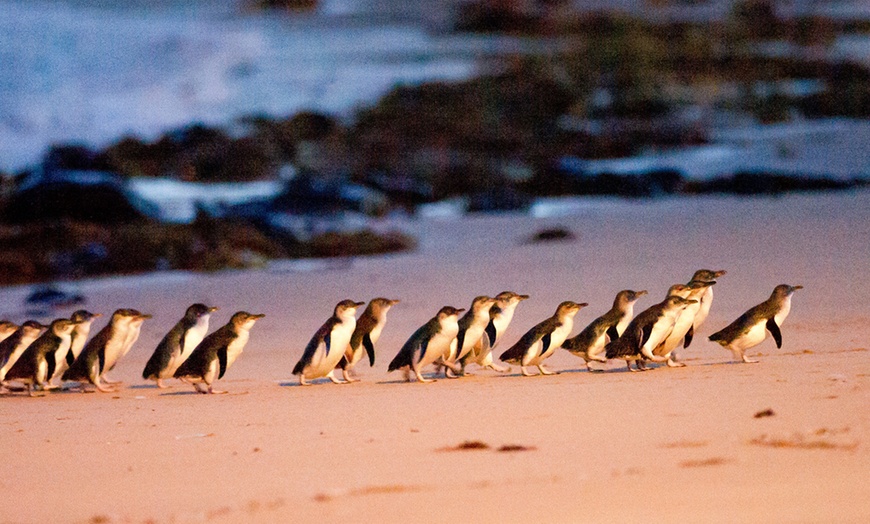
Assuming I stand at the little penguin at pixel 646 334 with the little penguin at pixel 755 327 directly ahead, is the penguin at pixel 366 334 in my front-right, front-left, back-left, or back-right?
back-left

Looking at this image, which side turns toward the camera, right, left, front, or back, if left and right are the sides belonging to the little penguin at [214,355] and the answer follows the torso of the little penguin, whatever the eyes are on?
right

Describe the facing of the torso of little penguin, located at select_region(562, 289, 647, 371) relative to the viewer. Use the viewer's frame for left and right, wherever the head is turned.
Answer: facing to the right of the viewer

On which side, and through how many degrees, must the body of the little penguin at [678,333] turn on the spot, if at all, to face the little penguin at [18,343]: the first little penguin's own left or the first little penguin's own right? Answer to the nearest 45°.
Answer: approximately 180°

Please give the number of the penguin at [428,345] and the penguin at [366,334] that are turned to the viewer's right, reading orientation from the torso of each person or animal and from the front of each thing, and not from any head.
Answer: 2

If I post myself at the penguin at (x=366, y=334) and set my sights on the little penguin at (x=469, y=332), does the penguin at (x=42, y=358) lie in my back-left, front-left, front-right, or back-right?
back-right

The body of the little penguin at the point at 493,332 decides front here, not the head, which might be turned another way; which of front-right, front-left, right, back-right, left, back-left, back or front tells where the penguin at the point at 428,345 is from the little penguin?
back-right

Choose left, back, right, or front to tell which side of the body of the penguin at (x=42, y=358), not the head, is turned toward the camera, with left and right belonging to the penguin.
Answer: right

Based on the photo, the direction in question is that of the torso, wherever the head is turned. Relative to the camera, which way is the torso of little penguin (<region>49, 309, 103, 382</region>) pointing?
to the viewer's right

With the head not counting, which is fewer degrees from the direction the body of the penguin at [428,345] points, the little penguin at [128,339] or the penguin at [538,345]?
the penguin

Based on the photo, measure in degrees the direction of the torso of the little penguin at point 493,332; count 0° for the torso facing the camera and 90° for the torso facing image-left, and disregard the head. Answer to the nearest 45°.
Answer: approximately 270°

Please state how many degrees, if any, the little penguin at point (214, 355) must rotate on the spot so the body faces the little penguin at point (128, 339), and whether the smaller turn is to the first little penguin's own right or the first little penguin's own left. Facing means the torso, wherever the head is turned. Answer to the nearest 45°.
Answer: approximately 135° to the first little penguin's own left

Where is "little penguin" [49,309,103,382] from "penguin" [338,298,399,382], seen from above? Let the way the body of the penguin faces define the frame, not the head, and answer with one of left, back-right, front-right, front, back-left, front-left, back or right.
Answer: back

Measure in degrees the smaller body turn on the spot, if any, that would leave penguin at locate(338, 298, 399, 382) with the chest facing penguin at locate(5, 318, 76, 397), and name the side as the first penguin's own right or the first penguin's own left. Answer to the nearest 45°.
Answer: approximately 180°

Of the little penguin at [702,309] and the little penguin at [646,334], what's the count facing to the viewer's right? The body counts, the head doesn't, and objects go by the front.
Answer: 2

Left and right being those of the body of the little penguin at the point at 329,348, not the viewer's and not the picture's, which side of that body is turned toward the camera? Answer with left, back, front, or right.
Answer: right

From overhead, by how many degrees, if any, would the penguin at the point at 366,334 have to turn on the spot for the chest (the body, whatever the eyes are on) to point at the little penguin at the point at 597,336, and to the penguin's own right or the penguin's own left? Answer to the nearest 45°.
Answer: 0° — it already faces it

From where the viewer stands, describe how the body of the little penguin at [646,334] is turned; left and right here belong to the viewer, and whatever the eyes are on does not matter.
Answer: facing to the right of the viewer

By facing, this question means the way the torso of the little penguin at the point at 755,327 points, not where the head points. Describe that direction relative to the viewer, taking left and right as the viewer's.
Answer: facing to the right of the viewer
